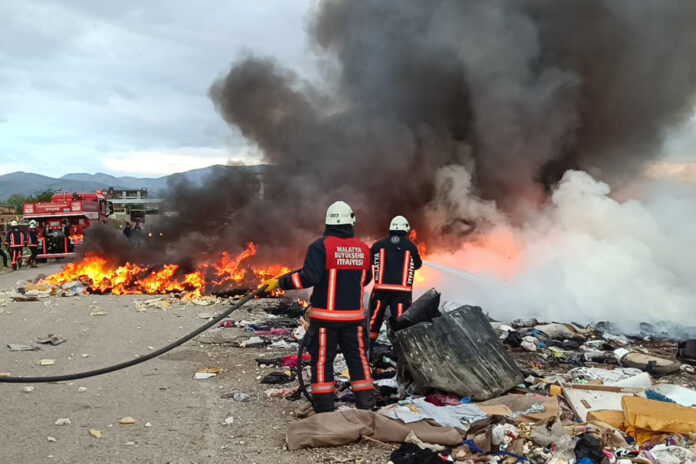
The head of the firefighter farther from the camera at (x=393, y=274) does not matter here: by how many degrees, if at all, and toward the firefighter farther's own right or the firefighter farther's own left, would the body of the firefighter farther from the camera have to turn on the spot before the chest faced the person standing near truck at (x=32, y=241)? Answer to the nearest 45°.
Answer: approximately 45° to the firefighter farther's own left

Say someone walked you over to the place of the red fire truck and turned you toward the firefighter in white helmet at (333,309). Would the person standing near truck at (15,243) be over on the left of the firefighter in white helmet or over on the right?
right

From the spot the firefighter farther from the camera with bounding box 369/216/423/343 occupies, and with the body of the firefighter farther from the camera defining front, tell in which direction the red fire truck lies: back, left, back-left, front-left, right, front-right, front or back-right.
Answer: front-left

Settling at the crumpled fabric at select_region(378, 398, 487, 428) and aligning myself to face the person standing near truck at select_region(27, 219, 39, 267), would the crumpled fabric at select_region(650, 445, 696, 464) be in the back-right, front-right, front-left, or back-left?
back-right

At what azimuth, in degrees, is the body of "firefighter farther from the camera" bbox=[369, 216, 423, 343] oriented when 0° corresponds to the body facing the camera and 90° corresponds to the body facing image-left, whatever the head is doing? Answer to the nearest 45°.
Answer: approximately 180°

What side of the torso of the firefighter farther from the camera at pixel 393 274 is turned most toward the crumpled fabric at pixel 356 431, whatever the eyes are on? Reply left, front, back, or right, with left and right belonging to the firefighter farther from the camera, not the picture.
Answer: back

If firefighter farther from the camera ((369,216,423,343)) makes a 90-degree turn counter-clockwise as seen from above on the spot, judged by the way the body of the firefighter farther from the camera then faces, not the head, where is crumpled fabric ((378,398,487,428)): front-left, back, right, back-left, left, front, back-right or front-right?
left

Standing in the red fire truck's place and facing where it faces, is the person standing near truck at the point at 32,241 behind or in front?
behind

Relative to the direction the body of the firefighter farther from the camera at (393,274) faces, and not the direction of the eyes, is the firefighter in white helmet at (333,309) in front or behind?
behind

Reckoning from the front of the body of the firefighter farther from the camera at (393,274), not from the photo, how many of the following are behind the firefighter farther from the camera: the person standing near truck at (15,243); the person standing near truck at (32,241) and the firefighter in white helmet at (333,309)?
1

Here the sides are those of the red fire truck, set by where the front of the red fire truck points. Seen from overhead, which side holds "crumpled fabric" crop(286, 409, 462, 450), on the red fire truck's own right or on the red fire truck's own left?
on the red fire truck's own right
